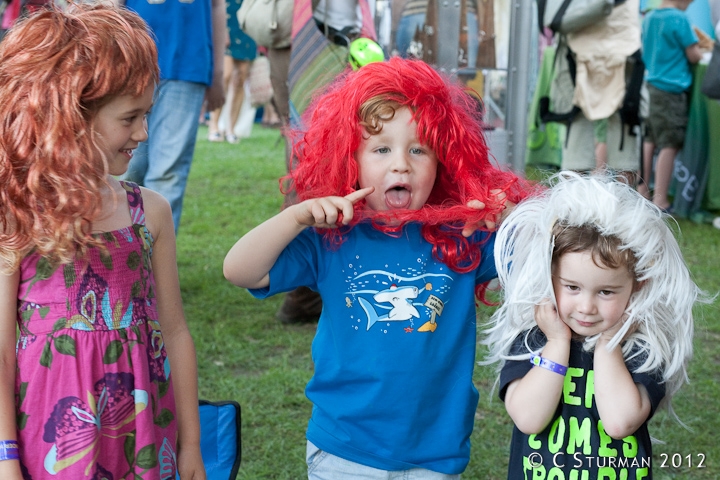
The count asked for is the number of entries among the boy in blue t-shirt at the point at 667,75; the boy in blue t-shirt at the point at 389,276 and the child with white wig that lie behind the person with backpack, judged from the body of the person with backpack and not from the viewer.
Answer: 2

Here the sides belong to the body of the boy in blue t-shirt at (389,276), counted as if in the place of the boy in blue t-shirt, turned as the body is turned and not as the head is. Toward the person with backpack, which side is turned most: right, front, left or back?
back

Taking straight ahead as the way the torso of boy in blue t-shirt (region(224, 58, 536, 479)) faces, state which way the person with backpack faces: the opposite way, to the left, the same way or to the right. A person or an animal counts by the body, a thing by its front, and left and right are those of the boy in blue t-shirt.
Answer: the opposite way

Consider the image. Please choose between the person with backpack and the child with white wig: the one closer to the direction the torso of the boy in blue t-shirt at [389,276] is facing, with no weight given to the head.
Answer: the child with white wig

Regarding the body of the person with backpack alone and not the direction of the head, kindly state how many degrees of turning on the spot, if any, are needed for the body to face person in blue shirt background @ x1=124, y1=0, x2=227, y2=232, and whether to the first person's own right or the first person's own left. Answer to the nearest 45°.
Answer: approximately 135° to the first person's own left

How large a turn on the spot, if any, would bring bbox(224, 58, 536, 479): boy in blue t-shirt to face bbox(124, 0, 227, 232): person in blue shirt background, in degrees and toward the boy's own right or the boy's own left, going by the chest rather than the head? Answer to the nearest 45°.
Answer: approximately 135° to the boy's own right

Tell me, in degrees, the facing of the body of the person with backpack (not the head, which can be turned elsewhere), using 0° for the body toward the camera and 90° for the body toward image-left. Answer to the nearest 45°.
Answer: approximately 180°

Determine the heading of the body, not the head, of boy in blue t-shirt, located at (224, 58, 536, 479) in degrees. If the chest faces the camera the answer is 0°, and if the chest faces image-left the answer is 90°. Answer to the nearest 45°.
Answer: approximately 0°

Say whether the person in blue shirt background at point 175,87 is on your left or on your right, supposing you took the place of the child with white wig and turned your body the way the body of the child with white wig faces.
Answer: on your right

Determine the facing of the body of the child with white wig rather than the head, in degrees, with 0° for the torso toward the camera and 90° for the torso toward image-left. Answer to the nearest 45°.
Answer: approximately 0°
